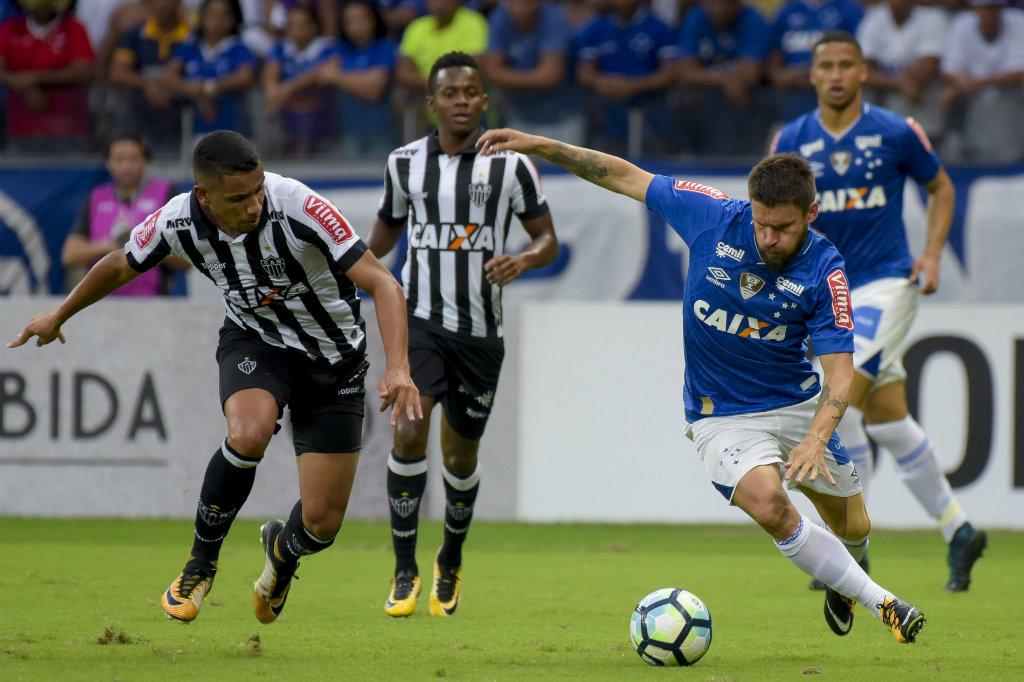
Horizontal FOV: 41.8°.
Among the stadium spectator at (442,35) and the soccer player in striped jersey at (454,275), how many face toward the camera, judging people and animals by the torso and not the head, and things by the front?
2

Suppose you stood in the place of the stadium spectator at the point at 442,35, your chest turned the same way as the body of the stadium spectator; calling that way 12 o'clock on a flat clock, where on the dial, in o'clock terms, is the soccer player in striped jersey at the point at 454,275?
The soccer player in striped jersey is roughly at 12 o'clock from the stadium spectator.

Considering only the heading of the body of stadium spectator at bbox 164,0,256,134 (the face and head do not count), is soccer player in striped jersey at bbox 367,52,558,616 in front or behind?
in front

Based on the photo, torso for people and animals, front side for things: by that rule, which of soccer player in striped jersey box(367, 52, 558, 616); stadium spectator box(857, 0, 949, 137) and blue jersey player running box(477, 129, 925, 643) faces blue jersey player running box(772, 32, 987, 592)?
the stadium spectator

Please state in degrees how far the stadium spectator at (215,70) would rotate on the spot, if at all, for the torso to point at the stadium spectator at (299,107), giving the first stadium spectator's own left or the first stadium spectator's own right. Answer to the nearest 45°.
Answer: approximately 45° to the first stadium spectator's own left

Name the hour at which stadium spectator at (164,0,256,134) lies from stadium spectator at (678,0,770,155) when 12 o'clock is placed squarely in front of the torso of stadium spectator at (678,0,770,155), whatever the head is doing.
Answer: stadium spectator at (164,0,256,134) is roughly at 3 o'clock from stadium spectator at (678,0,770,155).
